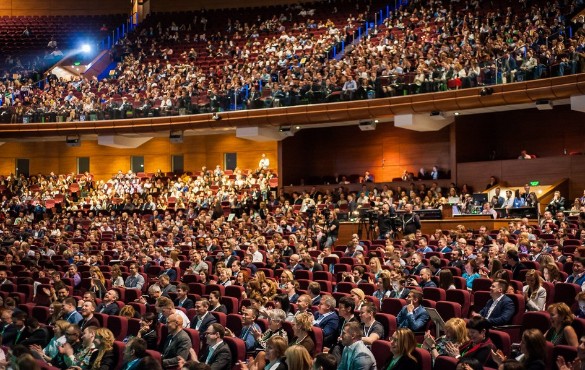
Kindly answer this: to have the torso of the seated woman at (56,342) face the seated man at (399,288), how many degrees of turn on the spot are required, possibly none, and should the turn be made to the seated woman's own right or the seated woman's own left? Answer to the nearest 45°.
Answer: approximately 180°

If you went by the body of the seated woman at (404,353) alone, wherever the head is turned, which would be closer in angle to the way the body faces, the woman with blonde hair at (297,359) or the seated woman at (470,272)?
the woman with blonde hair

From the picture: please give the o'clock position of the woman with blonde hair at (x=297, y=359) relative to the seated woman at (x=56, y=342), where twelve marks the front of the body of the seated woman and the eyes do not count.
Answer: The woman with blonde hair is roughly at 8 o'clock from the seated woman.

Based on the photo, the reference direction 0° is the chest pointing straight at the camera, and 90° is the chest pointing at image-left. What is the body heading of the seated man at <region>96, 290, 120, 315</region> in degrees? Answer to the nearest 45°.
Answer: approximately 45°

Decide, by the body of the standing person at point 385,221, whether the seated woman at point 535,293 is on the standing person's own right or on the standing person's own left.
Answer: on the standing person's own left
